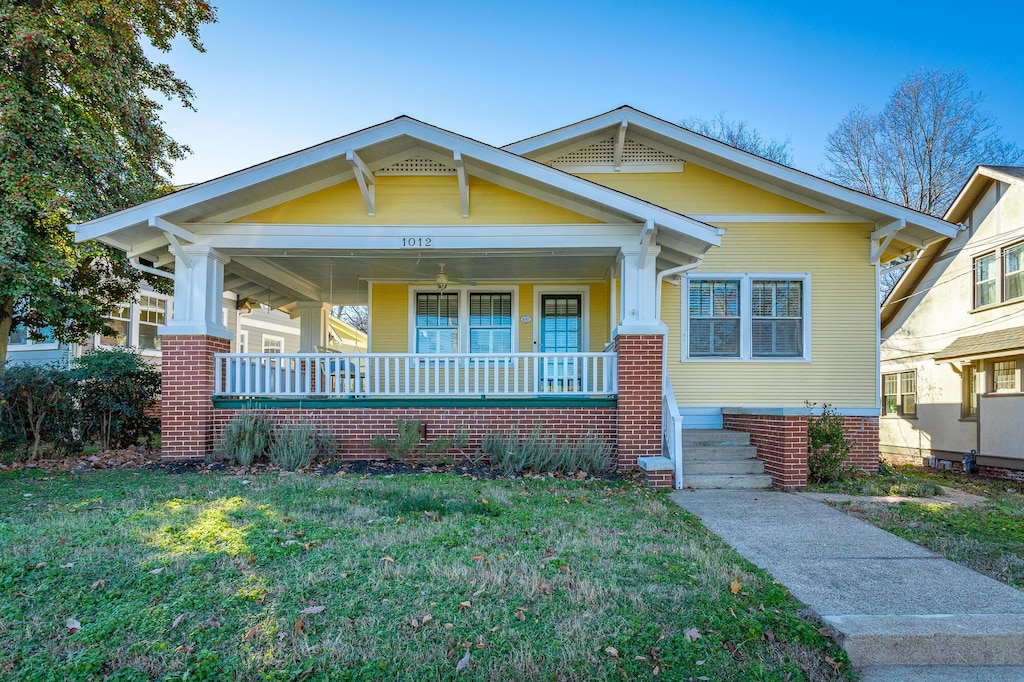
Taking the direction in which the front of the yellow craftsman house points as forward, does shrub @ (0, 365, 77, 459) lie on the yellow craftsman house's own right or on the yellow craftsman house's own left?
on the yellow craftsman house's own right

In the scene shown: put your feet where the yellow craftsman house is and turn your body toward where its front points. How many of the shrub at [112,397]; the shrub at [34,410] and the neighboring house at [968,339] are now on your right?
2

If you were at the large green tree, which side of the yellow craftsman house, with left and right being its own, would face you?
right

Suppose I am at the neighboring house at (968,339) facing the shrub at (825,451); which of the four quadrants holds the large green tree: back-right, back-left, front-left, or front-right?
front-right

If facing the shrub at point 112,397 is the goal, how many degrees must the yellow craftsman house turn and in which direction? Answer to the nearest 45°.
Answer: approximately 90° to its right

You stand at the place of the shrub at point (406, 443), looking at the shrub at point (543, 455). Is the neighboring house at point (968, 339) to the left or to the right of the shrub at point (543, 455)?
left

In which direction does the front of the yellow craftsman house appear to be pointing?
toward the camera
